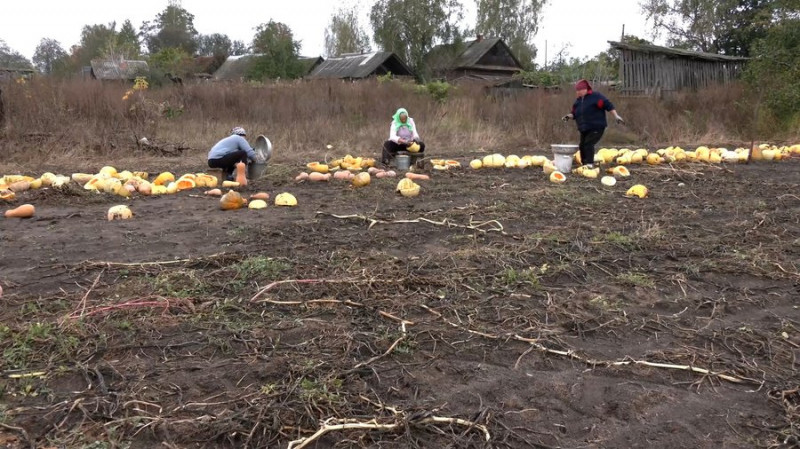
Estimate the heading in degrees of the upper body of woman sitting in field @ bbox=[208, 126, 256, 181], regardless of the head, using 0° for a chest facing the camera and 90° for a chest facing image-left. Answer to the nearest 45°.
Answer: approximately 270°

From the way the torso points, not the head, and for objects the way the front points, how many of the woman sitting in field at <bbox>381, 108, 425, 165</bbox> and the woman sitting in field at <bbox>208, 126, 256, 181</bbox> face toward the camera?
1

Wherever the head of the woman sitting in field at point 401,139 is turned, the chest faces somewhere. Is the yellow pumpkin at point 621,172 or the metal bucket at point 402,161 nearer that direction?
the metal bucket

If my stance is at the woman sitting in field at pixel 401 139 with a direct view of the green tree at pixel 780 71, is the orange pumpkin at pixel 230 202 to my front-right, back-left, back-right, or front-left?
back-right

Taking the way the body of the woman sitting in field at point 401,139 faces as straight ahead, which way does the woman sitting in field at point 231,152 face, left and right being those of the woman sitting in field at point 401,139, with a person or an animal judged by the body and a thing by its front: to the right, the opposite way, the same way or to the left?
to the left

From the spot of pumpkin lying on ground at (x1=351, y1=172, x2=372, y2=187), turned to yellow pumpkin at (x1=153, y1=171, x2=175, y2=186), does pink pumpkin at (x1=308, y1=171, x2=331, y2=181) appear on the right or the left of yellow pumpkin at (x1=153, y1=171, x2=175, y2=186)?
right

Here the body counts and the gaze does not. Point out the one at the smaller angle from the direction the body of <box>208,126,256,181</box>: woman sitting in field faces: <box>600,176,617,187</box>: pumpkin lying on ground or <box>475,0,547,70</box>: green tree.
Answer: the pumpkin lying on ground

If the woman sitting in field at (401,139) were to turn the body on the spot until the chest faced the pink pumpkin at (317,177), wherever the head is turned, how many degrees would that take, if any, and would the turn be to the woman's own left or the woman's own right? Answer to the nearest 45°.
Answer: approximately 45° to the woman's own right

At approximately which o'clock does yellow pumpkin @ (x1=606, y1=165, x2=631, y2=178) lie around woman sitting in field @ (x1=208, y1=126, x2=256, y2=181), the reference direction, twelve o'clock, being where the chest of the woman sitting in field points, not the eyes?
The yellow pumpkin is roughly at 12 o'clock from the woman sitting in field.

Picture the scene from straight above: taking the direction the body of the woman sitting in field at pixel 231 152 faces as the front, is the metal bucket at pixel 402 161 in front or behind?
in front

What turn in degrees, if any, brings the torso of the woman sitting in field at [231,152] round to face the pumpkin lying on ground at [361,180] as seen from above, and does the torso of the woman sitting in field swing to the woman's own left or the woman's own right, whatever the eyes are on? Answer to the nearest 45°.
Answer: approximately 45° to the woman's own right
